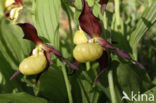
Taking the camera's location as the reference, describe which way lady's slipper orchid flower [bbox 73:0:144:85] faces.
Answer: facing the viewer and to the left of the viewer

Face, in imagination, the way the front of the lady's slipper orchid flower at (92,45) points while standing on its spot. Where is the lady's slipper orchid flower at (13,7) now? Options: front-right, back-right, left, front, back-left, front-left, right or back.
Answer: right

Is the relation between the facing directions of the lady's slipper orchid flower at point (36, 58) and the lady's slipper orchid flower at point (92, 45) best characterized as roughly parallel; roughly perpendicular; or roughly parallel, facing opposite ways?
roughly parallel

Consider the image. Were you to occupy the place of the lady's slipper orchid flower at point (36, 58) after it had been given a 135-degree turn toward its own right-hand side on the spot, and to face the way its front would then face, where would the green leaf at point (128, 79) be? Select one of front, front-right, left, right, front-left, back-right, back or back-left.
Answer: right

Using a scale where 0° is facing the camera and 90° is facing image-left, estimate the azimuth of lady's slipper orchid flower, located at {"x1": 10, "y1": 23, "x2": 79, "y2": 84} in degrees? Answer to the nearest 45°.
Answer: approximately 45°

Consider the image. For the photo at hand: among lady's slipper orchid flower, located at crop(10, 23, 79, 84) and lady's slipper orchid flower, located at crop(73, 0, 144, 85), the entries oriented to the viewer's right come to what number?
0

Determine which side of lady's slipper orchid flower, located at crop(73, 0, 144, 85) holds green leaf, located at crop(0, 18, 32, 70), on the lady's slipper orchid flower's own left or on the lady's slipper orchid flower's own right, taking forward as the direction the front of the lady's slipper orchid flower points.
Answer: on the lady's slipper orchid flower's own right
